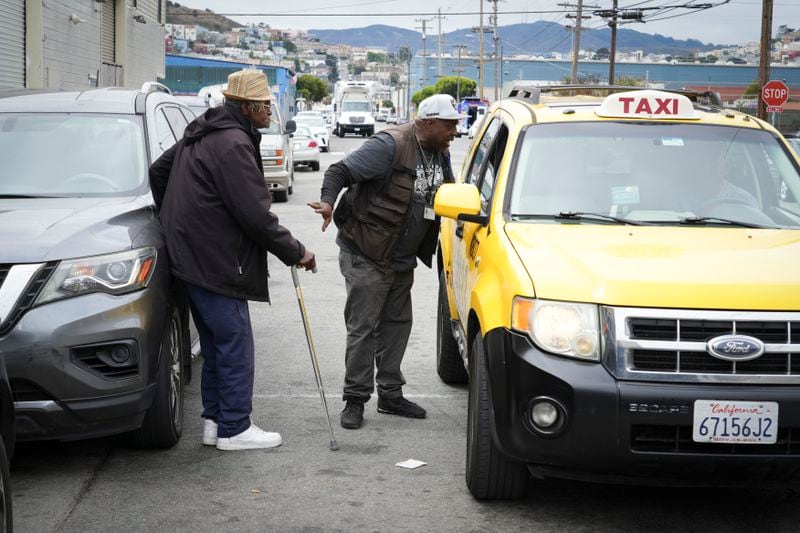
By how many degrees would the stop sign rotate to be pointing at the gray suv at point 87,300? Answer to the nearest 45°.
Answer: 0° — it already faces it

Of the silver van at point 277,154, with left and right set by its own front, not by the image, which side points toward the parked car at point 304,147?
back

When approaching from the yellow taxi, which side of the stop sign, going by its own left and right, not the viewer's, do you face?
front

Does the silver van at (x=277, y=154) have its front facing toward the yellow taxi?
yes

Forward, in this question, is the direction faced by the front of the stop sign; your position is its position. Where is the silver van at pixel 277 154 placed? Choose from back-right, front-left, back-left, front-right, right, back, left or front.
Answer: front-right

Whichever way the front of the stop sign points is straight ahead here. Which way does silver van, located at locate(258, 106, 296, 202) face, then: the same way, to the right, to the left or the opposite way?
the same way

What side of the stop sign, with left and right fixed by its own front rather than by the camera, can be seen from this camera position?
front

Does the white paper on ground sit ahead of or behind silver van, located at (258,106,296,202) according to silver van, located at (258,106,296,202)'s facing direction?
ahead

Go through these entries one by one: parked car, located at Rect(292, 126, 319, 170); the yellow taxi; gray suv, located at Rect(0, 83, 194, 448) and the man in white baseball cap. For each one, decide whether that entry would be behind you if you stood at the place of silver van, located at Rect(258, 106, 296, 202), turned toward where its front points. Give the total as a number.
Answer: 1

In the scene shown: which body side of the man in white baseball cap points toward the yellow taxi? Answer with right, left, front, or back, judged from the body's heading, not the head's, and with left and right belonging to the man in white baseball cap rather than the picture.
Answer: front

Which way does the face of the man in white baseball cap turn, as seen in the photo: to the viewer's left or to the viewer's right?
to the viewer's right

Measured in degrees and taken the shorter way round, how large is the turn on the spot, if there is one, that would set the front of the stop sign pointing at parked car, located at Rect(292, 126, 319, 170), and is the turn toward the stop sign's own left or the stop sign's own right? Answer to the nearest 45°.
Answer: approximately 90° to the stop sign's own right

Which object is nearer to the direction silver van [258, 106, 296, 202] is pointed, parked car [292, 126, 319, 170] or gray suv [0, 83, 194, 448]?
the gray suv
